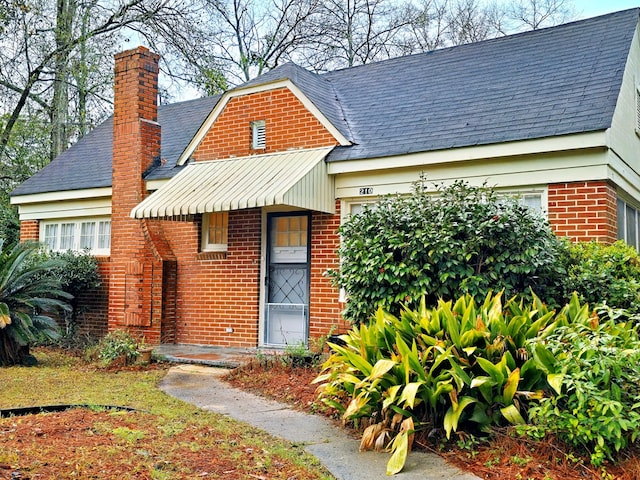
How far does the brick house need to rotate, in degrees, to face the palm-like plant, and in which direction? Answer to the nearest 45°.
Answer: approximately 45° to its right

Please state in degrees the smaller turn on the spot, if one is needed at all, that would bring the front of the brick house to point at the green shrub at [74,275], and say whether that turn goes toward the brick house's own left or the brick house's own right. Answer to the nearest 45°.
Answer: approximately 45° to the brick house's own right

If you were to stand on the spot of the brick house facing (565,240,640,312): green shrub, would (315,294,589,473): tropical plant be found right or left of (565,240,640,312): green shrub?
right

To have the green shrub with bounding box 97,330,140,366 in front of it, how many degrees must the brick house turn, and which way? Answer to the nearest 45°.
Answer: approximately 45° to its right

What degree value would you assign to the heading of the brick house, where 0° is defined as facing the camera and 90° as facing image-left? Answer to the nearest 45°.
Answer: approximately 45°

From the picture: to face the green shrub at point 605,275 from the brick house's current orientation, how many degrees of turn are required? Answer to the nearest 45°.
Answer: approximately 90° to its left

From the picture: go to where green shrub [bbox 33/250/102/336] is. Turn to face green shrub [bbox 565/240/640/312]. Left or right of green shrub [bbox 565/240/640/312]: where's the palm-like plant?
right
